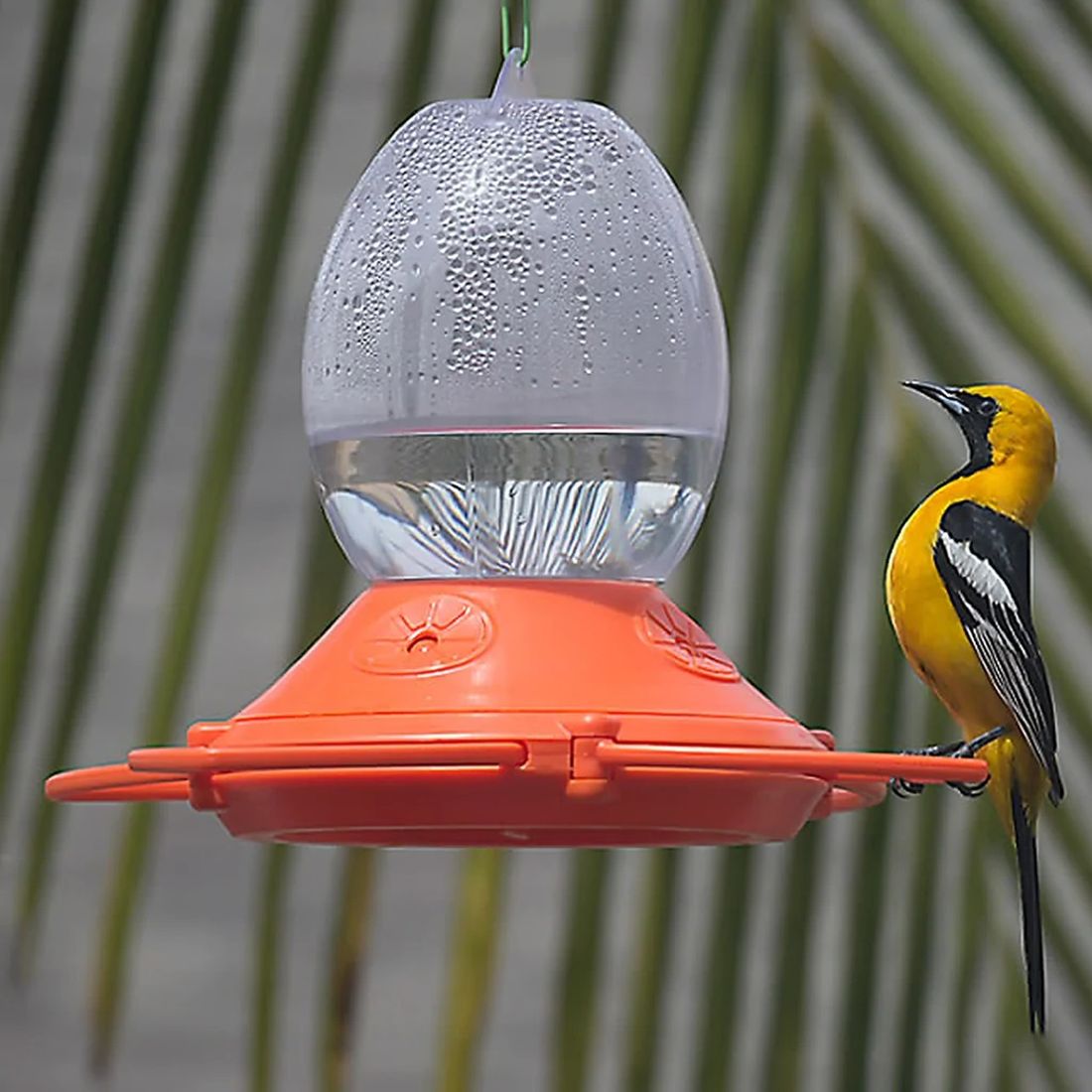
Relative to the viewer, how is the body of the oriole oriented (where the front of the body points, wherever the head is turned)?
to the viewer's left
